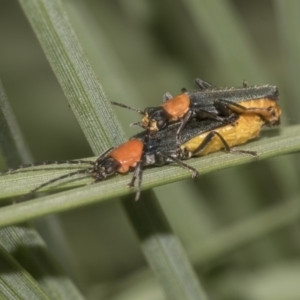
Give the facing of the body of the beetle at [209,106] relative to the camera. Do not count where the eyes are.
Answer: to the viewer's left

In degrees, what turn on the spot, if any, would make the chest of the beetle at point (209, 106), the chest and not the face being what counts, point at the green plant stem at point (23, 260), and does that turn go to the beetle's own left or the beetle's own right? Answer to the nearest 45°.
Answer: approximately 45° to the beetle's own left

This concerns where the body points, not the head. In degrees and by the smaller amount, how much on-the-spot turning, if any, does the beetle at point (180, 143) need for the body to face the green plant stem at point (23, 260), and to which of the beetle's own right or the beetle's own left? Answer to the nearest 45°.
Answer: approximately 45° to the beetle's own left

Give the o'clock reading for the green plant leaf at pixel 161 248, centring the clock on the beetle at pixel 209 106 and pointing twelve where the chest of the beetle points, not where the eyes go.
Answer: The green plant leaf is roughly at 2 o'clock from the beetle.

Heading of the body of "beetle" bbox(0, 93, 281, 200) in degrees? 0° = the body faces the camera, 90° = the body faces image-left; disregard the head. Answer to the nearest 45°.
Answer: approximately 90°
